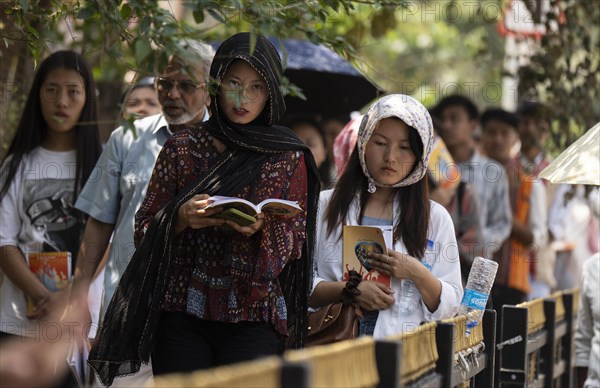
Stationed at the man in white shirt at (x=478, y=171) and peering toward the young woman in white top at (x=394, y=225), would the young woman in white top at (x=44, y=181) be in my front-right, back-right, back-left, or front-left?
front-right

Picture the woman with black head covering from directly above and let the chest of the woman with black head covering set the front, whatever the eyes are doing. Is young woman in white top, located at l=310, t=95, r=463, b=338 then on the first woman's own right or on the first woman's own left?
on the first woman's own left

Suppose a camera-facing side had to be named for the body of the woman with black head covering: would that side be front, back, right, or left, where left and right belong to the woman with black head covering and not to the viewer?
front

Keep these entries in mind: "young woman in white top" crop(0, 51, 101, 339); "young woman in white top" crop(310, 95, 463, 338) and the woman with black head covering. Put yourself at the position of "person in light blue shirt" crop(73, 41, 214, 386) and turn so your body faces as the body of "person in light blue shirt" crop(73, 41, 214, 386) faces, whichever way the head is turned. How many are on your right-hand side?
1

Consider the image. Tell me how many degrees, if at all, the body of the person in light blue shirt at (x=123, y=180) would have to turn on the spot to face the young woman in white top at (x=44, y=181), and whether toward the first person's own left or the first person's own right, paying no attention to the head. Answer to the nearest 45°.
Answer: approximately 90° to the first person's own right

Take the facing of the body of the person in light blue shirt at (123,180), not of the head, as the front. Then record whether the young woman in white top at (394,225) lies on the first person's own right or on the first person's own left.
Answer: on the first person's own left

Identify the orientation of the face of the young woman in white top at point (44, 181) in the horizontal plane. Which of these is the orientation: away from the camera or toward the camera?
toward the camera

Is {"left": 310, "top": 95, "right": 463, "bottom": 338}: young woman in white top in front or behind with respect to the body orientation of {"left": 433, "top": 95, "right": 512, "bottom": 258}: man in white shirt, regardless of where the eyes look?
in front

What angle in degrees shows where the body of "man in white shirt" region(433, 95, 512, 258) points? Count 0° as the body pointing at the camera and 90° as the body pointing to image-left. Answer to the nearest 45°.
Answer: approximately 45°

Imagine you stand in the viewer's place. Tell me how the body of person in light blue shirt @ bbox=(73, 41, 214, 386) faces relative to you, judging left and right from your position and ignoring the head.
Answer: facing the viewer and to the left of the viewer

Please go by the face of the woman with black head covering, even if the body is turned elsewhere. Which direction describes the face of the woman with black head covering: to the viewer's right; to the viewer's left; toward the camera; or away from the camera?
toward the camera

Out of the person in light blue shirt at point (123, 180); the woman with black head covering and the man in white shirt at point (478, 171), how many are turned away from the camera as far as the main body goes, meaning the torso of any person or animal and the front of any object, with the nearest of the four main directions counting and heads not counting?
0

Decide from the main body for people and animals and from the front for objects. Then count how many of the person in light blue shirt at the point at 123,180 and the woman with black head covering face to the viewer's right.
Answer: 0

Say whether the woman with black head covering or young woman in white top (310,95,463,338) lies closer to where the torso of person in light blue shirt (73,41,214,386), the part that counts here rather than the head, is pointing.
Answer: the woman with black head covering
